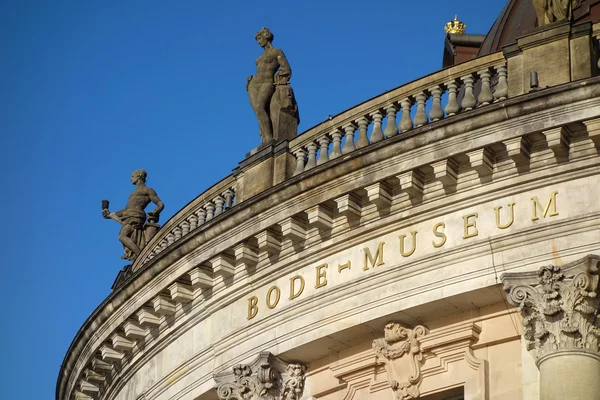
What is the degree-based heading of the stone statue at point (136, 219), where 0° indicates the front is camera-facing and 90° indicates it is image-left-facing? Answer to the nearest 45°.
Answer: approximately 45°

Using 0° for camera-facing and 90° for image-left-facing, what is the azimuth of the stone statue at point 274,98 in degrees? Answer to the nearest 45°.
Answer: approximately 45°

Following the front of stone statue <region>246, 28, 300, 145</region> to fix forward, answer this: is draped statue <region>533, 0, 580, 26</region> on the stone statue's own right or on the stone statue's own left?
on the stone statue's own left

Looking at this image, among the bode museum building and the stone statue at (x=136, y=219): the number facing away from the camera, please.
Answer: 0
